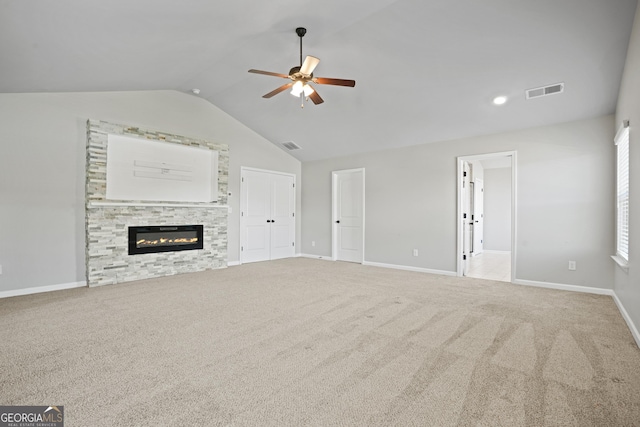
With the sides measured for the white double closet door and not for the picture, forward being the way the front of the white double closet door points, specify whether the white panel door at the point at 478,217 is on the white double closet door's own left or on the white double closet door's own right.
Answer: on the white double closet door's own left

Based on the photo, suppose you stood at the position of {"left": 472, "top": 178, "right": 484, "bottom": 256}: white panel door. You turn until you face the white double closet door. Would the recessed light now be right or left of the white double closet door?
left

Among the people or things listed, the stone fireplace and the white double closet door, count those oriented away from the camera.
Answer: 0

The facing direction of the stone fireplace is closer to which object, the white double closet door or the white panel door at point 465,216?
the white panel door

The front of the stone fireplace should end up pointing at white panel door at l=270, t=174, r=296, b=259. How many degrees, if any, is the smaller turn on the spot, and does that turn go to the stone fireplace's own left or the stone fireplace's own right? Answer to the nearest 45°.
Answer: approximately 45° to the stone fireplace's own left

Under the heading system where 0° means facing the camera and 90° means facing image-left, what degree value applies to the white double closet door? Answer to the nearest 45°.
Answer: approximately 315°

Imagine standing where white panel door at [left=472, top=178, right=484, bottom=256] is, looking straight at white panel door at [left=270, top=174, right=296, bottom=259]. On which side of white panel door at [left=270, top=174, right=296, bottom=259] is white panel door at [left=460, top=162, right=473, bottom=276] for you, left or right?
left

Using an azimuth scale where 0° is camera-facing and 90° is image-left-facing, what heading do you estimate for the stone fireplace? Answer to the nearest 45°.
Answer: approximately 315°

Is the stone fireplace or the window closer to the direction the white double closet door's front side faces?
the window

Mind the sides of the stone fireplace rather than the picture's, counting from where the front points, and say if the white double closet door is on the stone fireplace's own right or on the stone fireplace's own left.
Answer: on the stone fireplace's own left

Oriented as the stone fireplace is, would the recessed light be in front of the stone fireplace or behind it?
in front

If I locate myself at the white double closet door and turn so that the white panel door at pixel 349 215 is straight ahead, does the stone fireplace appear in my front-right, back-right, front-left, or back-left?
back-right

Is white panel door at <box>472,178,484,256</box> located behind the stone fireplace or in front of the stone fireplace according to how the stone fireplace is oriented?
in front

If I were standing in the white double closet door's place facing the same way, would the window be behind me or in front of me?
in front
